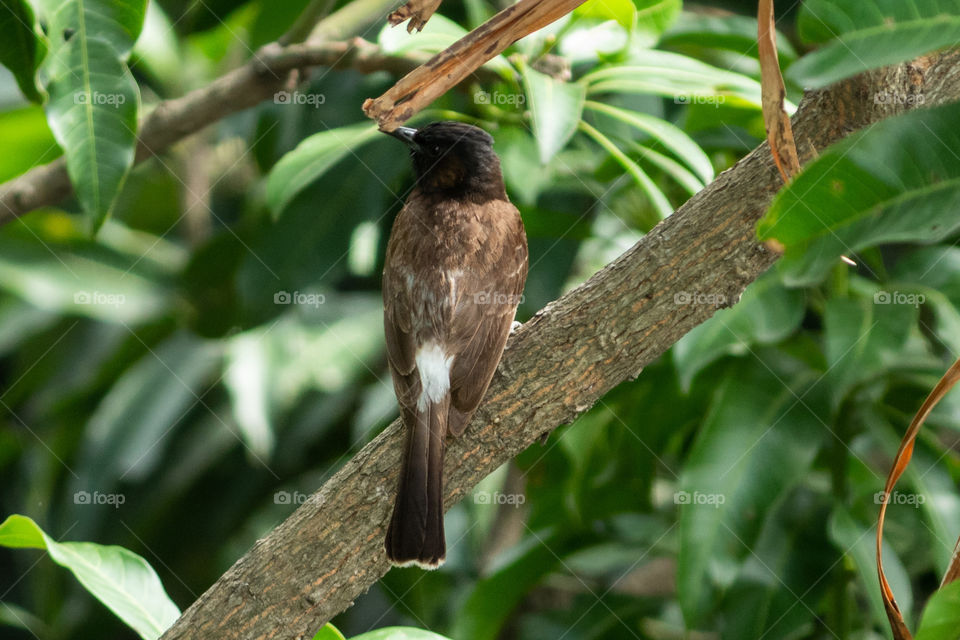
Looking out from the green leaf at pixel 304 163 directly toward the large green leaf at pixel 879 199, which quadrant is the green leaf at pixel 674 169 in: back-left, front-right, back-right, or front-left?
front-left

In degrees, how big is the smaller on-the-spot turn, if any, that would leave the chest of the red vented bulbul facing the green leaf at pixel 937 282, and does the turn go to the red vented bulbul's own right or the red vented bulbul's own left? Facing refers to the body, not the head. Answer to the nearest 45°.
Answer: approximately 90° to the red vented bulbul's own right

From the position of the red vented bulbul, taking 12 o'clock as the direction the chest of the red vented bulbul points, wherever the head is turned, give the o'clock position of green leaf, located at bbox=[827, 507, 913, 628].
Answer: The green leaf is roughly at 3 o'clock from the red vented bulbul.

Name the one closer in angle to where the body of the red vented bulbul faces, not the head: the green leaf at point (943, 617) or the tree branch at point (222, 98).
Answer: the tree branch

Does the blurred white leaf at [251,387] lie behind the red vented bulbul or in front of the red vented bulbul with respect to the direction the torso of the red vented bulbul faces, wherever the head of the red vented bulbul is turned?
in front

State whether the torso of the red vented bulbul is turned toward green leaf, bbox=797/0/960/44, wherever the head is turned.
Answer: no

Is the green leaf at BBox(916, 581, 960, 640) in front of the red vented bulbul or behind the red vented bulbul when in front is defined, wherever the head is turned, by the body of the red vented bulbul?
behind

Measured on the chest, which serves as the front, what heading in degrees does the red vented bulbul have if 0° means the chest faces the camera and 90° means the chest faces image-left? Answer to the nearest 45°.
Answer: approximately 180°

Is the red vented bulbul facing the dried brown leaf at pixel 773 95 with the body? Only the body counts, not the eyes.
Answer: no

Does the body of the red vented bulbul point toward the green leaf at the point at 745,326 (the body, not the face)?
no

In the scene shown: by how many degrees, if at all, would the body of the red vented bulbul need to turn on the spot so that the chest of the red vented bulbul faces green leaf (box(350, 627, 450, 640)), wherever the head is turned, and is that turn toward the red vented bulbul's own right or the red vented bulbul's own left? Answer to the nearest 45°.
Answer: approximately 180°
